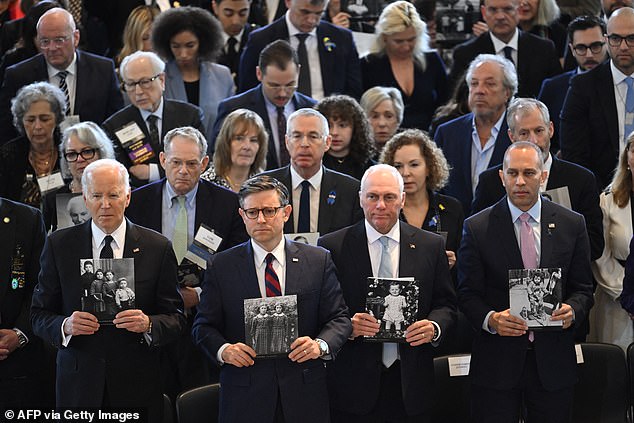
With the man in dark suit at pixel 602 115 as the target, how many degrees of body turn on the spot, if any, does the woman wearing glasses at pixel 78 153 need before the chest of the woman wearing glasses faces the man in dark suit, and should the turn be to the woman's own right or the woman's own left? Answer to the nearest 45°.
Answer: approximately 90° to the woman's own left

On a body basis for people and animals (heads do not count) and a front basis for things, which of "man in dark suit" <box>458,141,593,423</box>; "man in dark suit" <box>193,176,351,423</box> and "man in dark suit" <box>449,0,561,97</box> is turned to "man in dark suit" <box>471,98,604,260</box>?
"man in dark suit" <box>449,0,561,97</box>

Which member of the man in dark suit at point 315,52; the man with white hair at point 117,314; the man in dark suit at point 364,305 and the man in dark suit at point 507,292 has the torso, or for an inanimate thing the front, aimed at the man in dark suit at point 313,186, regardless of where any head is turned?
the man in dark suit at point 315,52

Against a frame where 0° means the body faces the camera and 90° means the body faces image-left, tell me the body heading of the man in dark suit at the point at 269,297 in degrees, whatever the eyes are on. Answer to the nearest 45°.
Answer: approximately 0°

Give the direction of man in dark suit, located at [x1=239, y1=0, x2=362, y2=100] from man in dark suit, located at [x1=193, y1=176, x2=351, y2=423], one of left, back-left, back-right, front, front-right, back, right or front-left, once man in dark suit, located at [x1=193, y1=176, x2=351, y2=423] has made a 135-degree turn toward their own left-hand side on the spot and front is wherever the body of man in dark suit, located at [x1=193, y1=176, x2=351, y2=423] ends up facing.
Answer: front-left

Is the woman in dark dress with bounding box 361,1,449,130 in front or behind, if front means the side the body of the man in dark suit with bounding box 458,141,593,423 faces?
behind

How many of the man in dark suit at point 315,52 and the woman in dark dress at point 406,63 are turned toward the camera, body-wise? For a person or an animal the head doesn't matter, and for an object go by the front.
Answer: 2

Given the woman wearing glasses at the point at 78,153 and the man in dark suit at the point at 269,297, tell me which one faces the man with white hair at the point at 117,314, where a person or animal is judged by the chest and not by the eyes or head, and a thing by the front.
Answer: the woman wearing glasses

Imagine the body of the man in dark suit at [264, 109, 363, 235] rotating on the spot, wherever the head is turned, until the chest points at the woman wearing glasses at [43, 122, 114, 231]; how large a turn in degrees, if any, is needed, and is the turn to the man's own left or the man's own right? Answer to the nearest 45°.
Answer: approximately 90° to the man's own right
